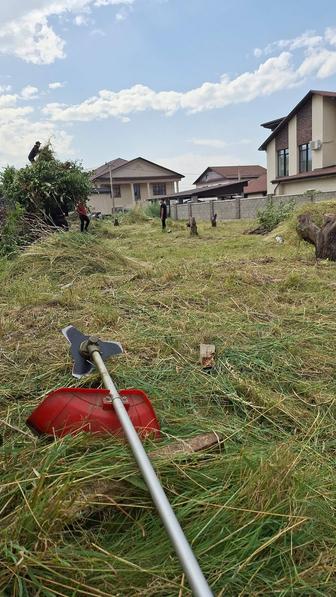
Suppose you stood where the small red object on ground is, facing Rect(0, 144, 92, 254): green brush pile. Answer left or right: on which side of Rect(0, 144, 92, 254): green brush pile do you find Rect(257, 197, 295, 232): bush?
right

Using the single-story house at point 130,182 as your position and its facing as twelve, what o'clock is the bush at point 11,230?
The bush is roughly at 12 o'clock from the single-story house.

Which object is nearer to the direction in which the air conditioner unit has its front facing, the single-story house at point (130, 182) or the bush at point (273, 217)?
the bush

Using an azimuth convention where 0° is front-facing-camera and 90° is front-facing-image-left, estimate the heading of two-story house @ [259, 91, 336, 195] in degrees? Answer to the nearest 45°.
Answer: approximately 45°

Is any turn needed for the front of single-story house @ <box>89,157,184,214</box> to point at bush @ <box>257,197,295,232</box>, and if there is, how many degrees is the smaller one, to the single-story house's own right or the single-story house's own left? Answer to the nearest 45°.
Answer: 0° — it already faces it

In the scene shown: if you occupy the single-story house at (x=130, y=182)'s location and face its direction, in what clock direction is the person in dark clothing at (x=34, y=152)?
The person in dark clothing is roughly at 12 o'clock from the single-story house.

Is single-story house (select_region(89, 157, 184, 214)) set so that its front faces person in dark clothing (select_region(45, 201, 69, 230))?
yes
